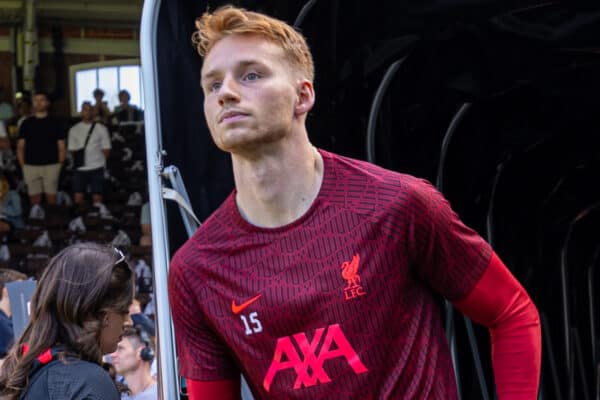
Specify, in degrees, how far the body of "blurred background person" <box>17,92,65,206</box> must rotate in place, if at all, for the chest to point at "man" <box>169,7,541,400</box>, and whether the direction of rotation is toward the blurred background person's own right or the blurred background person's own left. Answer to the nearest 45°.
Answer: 0° — they already face them

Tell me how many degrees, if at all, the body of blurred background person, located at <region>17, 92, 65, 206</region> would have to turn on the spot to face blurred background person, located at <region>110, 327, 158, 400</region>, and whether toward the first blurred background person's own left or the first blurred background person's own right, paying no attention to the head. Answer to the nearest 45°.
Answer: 0° — they already face them

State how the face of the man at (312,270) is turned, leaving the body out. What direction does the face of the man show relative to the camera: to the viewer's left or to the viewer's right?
to the viewer's left

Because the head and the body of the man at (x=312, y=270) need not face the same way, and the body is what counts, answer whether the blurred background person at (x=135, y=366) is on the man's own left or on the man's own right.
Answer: on the man's own right

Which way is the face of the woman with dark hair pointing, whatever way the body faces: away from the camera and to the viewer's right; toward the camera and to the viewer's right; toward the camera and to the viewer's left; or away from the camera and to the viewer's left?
away from the camera and to the viewer's right

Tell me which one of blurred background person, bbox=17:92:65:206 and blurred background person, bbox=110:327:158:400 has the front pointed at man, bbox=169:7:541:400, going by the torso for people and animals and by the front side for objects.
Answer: blurred background person, bbox=17:92:65:206

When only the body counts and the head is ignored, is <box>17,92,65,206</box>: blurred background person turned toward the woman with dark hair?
yes

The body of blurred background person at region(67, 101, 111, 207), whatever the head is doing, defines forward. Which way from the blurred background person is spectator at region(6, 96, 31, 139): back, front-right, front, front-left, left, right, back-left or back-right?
back-right

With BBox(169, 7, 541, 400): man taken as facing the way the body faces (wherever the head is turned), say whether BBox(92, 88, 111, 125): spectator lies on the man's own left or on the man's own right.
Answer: on the man's own right
